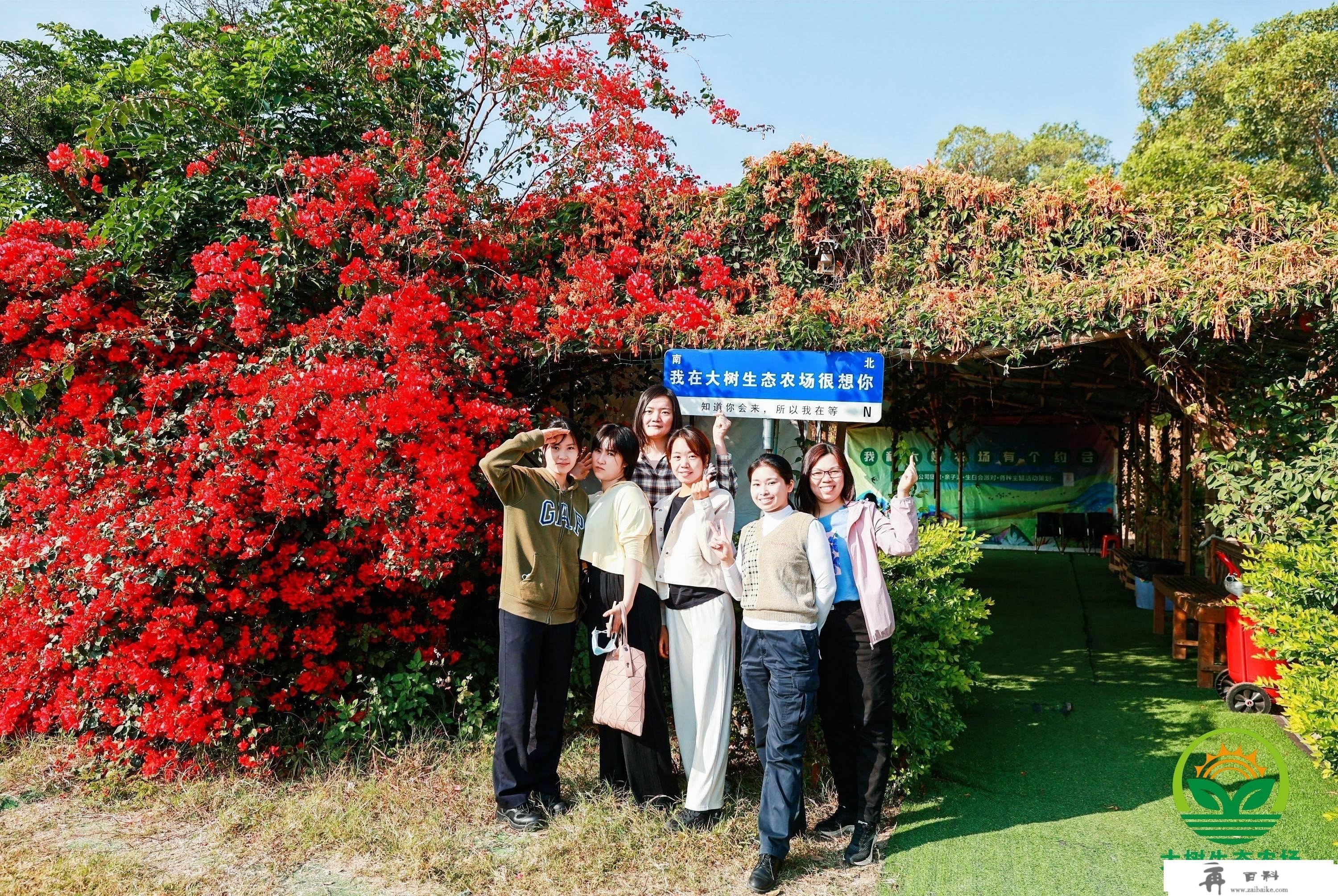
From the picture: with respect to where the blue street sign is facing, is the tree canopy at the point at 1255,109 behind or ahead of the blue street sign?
behind

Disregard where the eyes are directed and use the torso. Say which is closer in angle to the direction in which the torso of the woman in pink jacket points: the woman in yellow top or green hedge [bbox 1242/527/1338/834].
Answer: the woman in yellow top

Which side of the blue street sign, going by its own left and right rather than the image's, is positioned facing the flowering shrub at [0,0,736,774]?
right

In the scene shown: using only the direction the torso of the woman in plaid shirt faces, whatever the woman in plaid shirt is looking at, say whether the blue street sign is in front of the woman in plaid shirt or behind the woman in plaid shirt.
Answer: behind

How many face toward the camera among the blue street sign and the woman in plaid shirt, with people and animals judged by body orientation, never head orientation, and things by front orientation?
2

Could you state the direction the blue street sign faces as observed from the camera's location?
facing the viewer

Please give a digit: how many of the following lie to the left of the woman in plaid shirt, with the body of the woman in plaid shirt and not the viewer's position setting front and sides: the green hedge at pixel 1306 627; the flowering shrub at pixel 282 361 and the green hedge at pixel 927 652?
2

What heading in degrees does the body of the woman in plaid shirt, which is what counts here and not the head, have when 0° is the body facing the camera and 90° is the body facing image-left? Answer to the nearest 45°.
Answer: approximately 0°

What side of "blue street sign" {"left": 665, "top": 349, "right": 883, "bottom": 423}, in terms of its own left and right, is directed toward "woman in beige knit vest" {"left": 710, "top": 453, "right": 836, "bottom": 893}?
front

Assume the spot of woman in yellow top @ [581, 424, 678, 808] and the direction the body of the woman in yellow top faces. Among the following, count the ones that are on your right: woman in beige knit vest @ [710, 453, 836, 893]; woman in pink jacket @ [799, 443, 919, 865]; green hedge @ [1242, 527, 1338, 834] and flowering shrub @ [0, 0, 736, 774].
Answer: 1

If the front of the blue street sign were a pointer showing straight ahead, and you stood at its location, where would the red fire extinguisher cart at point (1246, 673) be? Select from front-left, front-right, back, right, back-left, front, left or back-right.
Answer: left

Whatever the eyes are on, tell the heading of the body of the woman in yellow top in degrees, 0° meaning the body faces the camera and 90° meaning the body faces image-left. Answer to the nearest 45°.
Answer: approximately 45°

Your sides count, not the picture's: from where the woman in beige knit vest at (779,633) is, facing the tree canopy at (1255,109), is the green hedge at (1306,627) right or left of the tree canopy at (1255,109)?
right
